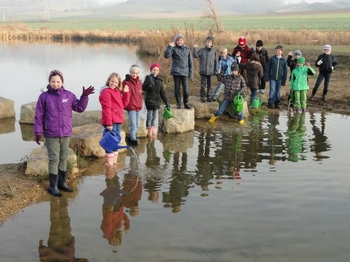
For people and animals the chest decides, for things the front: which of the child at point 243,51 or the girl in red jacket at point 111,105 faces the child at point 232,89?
the child at point 243,51

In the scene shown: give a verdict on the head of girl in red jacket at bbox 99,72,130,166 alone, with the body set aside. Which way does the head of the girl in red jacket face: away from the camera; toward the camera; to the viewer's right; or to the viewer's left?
toward the camera

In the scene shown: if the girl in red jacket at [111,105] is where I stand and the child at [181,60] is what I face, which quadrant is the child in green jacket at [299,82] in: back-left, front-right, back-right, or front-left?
front-right

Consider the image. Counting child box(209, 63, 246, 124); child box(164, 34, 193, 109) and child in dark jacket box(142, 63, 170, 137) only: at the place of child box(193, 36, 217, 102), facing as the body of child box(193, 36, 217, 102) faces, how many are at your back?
0

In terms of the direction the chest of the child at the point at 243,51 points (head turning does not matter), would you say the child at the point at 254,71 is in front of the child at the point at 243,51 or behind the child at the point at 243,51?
in front

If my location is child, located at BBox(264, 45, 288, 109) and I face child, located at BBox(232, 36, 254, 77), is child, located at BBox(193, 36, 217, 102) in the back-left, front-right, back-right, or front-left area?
front-left

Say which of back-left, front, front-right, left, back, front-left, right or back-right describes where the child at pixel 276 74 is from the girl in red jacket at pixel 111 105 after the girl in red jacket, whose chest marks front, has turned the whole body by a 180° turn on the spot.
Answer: right

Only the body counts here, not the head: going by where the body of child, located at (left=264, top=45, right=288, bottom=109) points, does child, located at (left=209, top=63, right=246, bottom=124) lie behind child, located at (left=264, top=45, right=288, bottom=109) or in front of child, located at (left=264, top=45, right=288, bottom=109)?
in front

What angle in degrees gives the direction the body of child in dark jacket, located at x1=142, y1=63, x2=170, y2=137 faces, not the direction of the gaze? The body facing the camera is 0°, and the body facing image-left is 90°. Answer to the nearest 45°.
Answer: approximately 0°

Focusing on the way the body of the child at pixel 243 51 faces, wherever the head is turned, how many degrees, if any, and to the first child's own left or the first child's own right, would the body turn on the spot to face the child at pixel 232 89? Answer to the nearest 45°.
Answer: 0° — they already face them

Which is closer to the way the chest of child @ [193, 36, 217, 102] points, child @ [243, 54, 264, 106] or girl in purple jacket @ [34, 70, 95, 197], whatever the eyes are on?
the girl in purple jacket

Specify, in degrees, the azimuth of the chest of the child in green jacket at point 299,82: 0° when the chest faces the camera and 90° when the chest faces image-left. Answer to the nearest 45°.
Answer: approximately 0°

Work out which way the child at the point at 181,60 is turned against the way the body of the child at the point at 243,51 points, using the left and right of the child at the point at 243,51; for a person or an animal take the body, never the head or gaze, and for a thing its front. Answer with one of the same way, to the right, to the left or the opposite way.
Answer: the same way

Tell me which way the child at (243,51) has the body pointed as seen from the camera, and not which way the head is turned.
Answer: toward the camera

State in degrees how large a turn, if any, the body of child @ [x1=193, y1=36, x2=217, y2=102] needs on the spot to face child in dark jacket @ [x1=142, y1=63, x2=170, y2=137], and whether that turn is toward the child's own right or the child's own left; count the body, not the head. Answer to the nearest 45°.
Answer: approximately 45° to the child's own right
